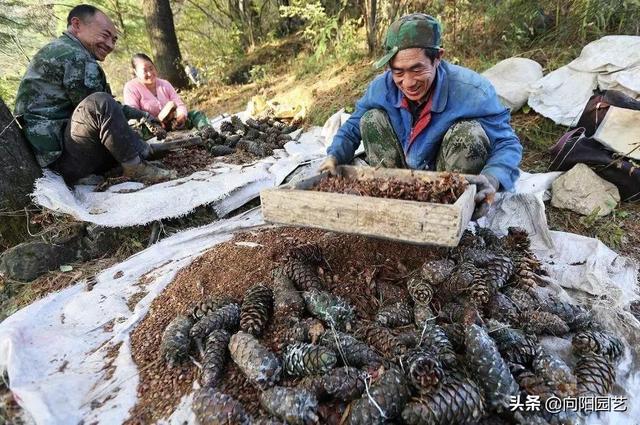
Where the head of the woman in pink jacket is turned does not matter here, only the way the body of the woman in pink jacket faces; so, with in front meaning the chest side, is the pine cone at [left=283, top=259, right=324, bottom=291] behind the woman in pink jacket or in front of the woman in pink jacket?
in front

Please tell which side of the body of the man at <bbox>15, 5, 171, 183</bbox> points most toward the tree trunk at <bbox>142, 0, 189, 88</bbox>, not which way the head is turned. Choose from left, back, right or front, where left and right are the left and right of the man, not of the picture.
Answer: left

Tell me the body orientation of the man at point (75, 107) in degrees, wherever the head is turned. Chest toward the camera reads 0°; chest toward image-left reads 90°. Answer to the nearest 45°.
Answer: approximately 270°

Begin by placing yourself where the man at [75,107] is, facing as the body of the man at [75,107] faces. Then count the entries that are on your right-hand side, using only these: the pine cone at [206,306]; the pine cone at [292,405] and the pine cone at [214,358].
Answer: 3

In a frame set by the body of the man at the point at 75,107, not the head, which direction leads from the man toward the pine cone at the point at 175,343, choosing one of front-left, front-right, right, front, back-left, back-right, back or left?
right

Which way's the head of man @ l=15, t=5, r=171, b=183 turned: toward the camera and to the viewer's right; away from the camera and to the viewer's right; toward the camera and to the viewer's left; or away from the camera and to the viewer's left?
toward the camera and to the viewer's right

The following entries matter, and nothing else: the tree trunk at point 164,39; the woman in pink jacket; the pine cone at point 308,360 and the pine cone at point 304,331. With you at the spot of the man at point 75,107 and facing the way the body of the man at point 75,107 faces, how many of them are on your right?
2

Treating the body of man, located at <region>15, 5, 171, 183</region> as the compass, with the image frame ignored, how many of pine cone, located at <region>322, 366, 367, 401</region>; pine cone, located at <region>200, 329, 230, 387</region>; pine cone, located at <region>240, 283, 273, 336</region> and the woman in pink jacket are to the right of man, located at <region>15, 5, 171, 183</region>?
3

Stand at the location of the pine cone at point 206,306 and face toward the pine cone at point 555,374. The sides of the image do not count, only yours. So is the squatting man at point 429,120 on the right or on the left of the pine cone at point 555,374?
left

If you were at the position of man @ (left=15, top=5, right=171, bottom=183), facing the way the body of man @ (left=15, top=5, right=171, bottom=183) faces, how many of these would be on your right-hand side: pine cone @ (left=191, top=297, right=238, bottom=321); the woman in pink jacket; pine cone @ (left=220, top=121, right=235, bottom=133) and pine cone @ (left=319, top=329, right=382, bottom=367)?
2

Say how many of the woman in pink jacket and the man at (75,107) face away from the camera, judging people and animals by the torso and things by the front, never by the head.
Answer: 0
